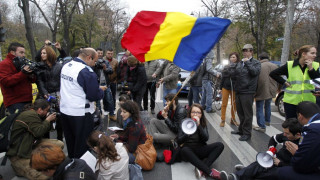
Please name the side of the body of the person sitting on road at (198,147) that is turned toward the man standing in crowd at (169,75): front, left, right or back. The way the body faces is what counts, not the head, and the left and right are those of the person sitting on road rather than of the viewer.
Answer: back

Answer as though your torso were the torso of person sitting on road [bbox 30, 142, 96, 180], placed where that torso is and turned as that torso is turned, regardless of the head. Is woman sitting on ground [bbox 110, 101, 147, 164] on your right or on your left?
on your right

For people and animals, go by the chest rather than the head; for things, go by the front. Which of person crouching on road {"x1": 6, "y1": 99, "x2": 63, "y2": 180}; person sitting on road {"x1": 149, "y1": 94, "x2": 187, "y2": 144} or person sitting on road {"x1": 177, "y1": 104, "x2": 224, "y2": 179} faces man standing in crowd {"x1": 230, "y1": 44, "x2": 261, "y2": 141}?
person crouching on road {"x1": 6, "y1": 99, "x2": 63, "y2": 180}

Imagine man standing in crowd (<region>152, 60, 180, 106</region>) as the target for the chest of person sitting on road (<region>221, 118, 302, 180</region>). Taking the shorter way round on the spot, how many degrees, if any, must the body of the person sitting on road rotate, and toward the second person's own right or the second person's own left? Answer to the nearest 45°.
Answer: approximately 45° to the second person's own right

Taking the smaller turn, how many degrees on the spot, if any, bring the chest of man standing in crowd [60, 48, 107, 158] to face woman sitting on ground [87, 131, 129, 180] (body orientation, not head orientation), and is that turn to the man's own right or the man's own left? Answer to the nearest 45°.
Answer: approximately 135° to the man's own right

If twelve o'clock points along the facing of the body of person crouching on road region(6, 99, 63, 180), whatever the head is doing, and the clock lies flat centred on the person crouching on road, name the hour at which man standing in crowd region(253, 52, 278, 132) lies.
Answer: The man standing in crowd is roughly at 12 o'clock from the person crouching on road.
